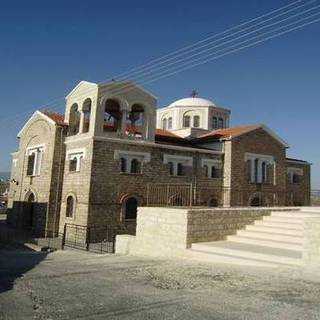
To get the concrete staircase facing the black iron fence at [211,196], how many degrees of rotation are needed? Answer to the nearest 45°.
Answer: approximately 135° to its right

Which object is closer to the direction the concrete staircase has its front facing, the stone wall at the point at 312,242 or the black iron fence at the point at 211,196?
the stone wall

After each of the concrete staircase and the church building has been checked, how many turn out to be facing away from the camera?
0

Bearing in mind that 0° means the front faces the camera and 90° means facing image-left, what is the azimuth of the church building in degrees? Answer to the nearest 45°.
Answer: approximately 45°

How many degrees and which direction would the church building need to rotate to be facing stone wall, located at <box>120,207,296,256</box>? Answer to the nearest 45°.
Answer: approximately 45° to its left
